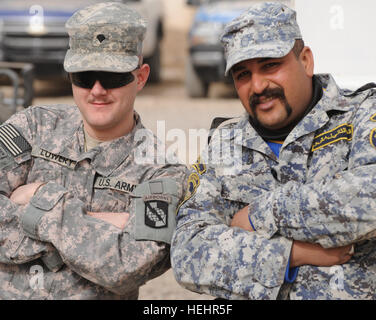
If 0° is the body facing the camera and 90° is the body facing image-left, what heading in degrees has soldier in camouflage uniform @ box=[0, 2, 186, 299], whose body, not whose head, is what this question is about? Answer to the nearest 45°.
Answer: approximately 0°

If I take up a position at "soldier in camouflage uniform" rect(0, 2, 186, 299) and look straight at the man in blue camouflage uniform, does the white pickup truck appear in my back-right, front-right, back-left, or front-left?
back-left

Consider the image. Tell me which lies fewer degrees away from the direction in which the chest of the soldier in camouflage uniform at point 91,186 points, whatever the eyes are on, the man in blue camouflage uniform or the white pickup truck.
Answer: the man in blue camouflage uniform

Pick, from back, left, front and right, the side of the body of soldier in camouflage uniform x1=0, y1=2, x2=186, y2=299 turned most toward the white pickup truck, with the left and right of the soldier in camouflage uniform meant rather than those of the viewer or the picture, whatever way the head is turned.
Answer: back

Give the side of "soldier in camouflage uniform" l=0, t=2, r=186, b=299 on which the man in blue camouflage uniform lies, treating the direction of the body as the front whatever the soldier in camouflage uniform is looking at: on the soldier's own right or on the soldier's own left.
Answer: on the soldier's own left
